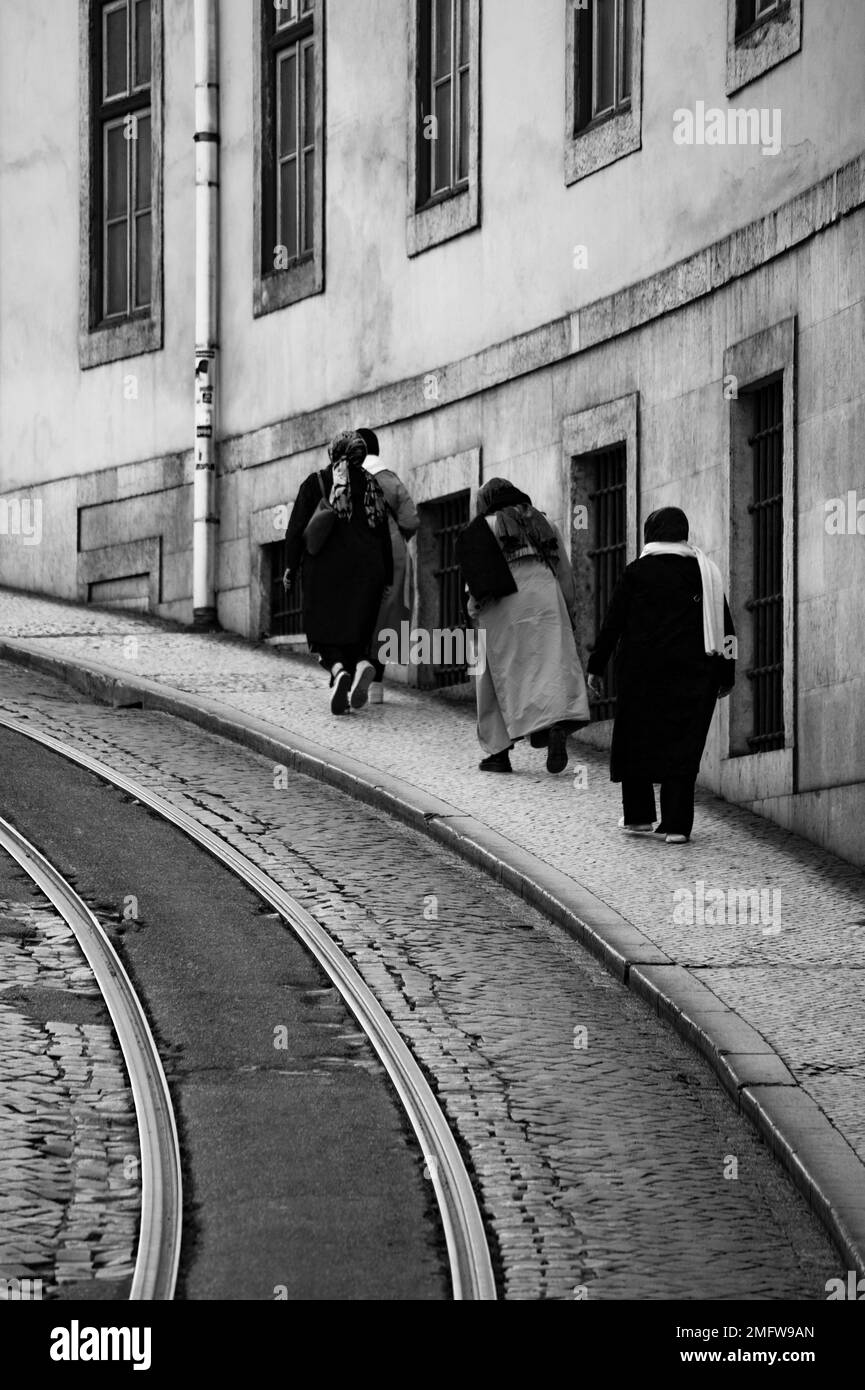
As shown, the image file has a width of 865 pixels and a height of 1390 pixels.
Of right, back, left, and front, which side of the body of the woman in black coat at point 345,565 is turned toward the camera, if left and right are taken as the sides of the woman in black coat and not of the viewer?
back

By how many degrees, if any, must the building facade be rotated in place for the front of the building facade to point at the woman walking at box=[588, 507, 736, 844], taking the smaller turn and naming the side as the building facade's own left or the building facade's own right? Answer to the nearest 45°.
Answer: approximately 45° to the building facade's own left

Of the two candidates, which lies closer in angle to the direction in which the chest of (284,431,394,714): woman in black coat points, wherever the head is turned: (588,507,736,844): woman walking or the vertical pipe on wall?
the vertical pipe on wall

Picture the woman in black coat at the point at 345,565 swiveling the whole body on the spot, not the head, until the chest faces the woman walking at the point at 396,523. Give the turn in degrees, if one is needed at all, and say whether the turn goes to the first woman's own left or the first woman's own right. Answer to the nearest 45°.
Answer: approximately 45° to the first woman's own right

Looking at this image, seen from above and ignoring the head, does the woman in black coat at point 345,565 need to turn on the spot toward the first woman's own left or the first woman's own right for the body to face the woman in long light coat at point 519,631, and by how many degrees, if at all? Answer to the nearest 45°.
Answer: approximately 135° to the first woman's own right

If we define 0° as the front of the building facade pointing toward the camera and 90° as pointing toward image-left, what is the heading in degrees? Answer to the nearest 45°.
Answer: approximately 45°

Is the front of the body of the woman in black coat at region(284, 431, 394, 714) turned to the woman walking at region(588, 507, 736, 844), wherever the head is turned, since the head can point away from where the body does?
no

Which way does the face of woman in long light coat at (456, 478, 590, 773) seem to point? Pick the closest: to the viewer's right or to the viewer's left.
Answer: to the viewer's left

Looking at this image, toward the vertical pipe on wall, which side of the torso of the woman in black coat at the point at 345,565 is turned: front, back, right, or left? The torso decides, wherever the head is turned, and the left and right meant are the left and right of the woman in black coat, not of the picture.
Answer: front
